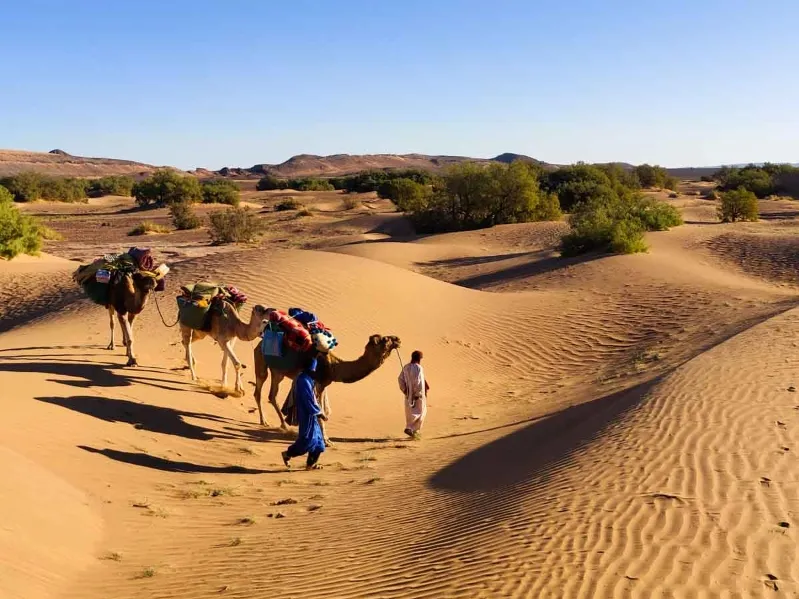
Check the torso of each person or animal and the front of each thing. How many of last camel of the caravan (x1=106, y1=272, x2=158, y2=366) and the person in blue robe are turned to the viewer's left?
0

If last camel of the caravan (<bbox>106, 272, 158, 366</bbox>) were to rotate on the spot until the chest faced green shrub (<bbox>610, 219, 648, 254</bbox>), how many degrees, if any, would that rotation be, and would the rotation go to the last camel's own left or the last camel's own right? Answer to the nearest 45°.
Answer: approximately 90° to the last camel's own left

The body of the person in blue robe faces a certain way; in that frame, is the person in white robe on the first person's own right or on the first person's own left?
on the first person's own left

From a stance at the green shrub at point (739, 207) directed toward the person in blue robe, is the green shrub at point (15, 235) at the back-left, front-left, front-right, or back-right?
front-right

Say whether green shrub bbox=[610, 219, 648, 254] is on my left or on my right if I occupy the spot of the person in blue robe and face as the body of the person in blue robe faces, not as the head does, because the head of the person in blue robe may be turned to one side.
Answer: on my left

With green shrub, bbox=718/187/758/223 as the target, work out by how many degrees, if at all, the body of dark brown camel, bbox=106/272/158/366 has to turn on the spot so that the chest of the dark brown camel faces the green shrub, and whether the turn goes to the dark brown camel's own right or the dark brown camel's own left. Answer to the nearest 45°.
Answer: approximately 90° to the dark brown camel's own left

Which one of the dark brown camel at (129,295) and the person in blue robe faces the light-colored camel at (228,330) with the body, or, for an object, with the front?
the dark brown camel at (129,295)

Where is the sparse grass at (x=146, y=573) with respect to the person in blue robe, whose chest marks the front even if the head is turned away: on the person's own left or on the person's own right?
on the person's own right

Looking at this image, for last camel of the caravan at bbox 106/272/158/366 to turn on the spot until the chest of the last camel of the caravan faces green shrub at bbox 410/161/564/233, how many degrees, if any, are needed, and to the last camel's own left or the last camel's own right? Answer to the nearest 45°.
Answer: approximately 90° to the last camel's own left

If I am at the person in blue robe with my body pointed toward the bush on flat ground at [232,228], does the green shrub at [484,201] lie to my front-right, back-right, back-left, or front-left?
front-right

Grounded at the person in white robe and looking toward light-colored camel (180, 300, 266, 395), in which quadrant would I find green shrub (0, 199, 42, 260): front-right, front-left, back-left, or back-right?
front-right

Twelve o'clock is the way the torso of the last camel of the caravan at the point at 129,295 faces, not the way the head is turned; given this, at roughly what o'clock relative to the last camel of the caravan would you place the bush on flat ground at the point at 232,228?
The bush on flat ground is roughly at 8 o'clock from the last camel of the caravan.

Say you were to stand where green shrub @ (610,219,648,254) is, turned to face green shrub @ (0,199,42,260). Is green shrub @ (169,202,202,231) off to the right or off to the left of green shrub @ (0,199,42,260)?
right

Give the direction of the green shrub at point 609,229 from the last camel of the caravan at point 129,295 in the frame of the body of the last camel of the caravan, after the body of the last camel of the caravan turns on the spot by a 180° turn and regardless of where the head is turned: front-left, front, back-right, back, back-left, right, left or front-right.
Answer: right

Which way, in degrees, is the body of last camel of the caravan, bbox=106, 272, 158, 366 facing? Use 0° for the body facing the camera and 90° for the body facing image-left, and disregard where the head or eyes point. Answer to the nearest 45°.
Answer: approximately 315°
